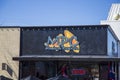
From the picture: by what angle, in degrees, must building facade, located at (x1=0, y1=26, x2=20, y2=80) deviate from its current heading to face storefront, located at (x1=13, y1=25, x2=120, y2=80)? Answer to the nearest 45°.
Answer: approximately 90° to its left

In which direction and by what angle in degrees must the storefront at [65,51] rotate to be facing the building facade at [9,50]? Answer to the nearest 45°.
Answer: approximately 90° to its right

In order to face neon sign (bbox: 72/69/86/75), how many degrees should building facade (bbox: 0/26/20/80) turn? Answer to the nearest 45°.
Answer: approximately 90° to its left

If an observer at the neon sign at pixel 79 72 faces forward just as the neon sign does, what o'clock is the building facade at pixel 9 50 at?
The building facade is roughly at 3 o'clock from the neon sign.

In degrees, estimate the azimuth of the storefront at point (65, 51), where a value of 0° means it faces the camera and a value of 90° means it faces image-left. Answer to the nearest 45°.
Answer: approximately 0°

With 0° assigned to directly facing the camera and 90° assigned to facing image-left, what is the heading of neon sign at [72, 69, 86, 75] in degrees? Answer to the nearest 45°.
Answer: approximately 0°

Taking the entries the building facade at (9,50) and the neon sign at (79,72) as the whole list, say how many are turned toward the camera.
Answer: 2
